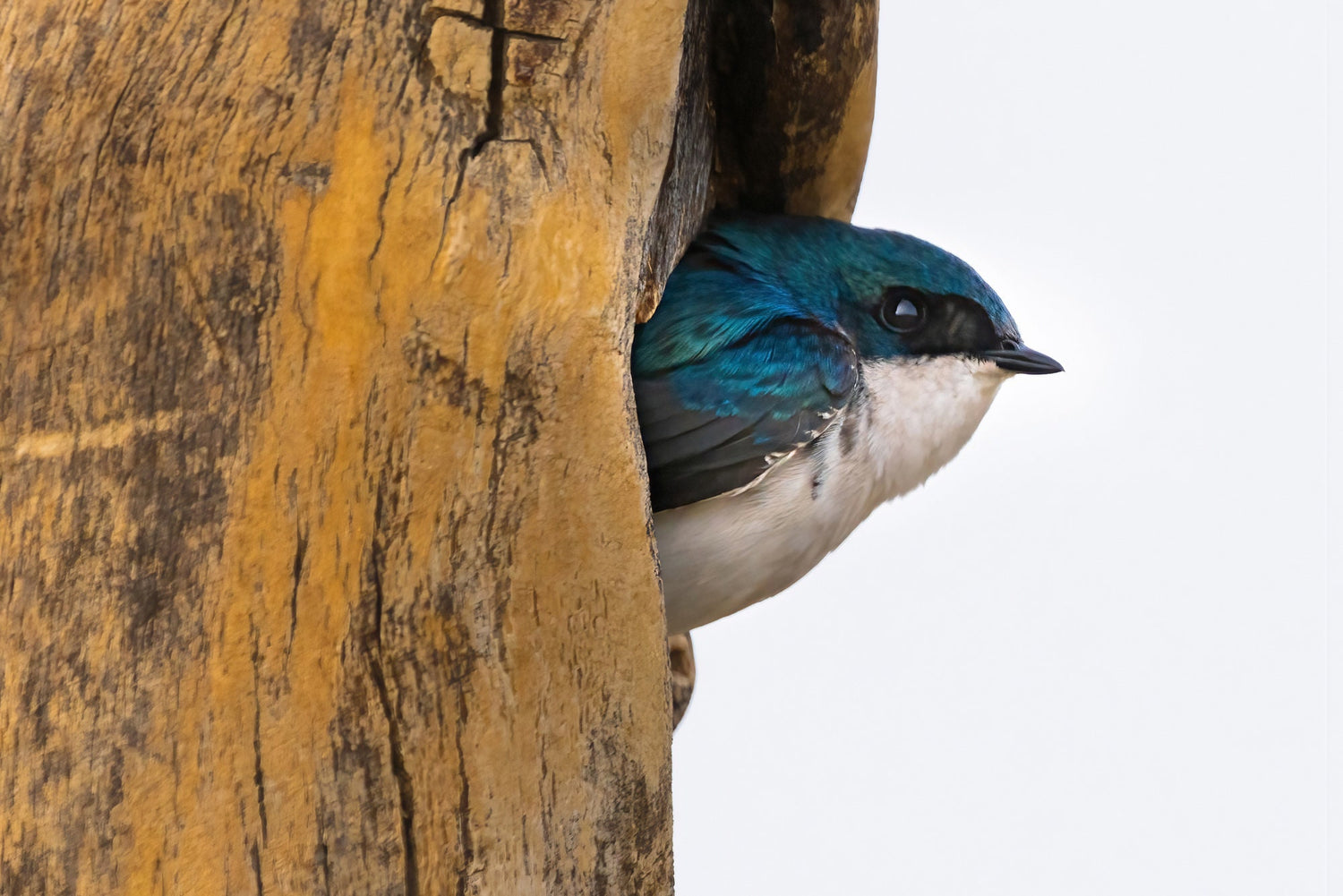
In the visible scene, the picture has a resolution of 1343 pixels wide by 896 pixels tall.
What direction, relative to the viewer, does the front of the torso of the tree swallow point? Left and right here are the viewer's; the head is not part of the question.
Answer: facing to the right of the viewer
